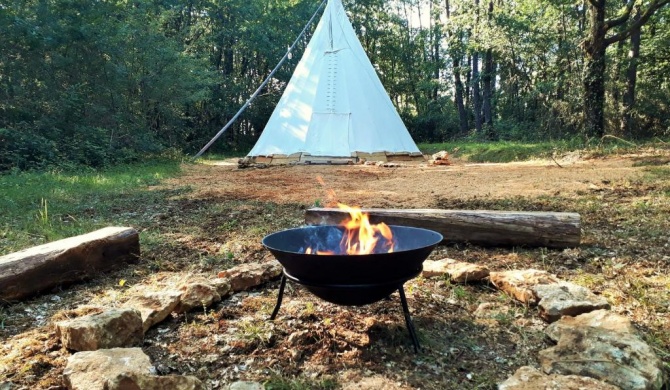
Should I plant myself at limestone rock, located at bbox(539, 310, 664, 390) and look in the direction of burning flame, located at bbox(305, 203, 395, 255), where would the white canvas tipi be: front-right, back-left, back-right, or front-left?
front-right

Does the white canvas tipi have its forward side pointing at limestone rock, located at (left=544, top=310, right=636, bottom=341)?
yes

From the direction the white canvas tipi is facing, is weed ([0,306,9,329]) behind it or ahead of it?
ahead

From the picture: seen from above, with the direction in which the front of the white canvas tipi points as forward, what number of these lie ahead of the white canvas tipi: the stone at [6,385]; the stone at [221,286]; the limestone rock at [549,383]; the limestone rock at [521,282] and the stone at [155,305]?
5

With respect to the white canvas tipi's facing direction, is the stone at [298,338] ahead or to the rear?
ahead

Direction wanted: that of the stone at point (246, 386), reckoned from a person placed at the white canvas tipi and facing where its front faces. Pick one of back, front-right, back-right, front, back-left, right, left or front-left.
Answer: front

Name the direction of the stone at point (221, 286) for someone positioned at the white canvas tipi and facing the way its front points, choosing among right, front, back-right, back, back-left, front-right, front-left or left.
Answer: front

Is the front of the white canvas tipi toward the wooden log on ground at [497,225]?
yes

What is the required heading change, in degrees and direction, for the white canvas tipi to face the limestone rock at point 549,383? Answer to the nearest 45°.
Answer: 0° — it already faces it

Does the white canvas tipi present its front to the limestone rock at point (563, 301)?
yes

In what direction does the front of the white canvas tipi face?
toward the camera

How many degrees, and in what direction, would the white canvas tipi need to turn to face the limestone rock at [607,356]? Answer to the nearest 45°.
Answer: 0° — it already faces it

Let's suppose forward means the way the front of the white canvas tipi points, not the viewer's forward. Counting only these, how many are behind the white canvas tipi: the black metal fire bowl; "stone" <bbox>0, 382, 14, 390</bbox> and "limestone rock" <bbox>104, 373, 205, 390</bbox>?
0

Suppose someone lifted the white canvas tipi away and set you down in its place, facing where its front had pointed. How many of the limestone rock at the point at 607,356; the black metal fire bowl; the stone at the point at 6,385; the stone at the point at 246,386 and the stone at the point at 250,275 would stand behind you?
0

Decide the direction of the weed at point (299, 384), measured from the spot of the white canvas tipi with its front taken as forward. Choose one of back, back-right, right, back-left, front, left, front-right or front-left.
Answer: front

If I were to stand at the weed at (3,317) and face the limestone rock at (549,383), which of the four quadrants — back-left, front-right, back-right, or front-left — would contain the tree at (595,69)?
front-left

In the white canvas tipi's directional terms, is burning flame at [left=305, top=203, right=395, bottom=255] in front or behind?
in front
